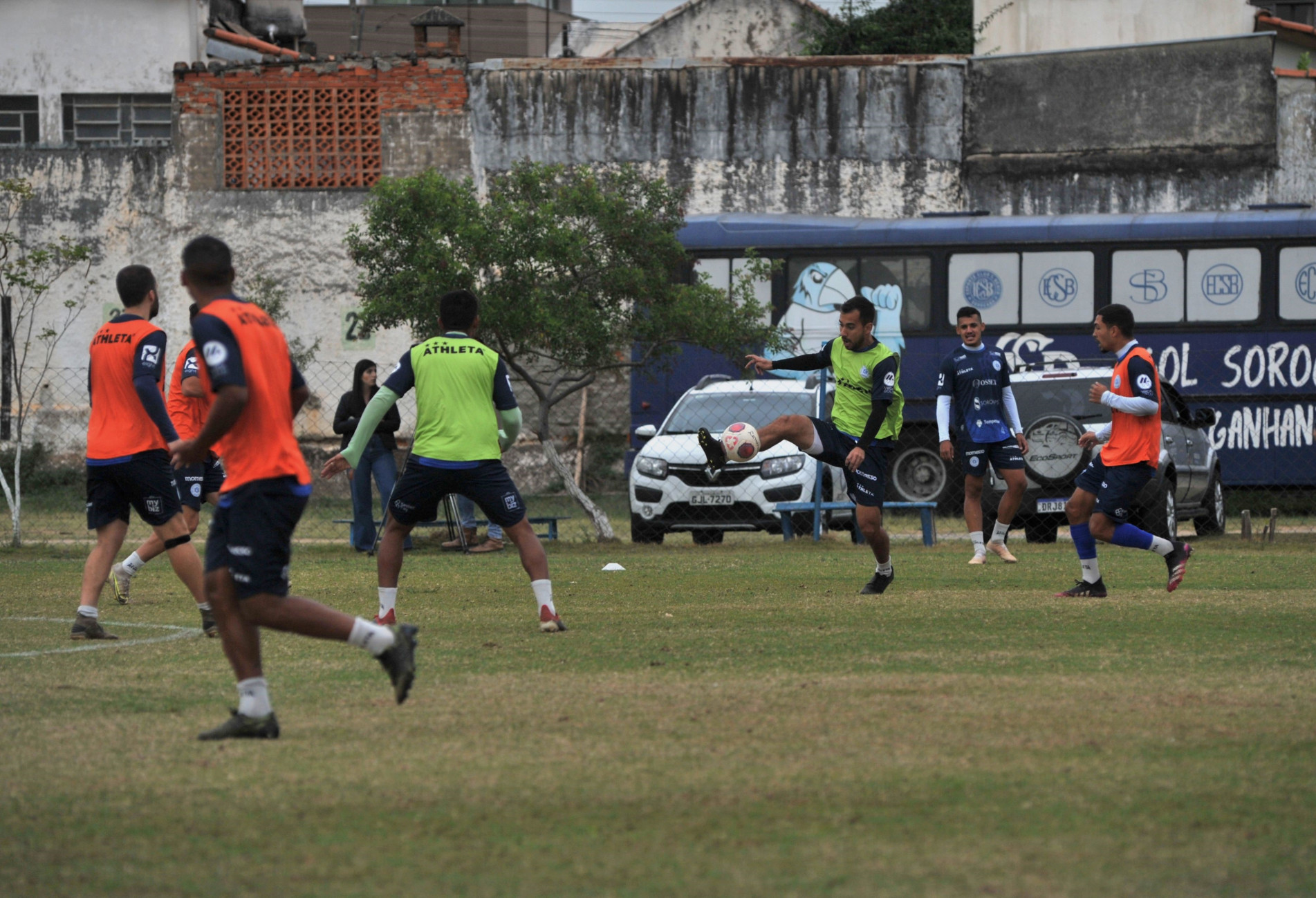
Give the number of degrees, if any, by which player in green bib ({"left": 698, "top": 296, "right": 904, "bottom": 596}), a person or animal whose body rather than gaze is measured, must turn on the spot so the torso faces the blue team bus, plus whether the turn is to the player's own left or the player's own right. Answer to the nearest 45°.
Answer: approximately 135° to the player's own right

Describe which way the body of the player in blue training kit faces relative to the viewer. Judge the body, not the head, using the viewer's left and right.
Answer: facing the viewer

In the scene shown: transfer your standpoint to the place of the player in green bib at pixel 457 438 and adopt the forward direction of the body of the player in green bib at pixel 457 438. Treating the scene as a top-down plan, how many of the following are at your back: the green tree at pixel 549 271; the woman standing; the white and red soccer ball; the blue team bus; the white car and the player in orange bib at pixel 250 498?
1

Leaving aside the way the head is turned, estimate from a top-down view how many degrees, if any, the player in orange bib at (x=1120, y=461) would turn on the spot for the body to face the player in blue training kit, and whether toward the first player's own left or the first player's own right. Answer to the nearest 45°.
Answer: approximately 90° to the first player's own right

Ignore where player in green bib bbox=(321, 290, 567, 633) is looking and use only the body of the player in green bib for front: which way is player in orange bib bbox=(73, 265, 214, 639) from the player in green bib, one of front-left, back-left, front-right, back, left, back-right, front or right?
left

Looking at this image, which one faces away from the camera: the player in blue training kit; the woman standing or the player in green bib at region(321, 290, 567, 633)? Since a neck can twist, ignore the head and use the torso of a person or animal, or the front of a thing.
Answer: the player in green bib

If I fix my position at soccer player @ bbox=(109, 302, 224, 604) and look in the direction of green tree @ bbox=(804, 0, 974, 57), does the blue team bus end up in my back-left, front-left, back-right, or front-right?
front-right

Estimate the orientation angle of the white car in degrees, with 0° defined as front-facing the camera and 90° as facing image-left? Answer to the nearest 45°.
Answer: approximately 0°

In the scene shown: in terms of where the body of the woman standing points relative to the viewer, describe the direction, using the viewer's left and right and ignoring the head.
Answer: facing the viewer and to the right of the viewer

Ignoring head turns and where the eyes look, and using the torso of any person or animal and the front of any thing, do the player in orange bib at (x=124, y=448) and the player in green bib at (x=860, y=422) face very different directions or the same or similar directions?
very different directions

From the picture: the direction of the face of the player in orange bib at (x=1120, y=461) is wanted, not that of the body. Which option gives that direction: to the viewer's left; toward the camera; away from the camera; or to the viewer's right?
to the viewer's left

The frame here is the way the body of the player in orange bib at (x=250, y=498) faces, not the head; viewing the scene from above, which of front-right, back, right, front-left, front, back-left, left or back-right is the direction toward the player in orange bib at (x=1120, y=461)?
right

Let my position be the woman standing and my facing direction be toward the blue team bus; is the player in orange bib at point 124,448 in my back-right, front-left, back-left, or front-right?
back-right

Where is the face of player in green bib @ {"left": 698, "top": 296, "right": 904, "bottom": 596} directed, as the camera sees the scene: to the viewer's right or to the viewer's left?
to the viewer's left
